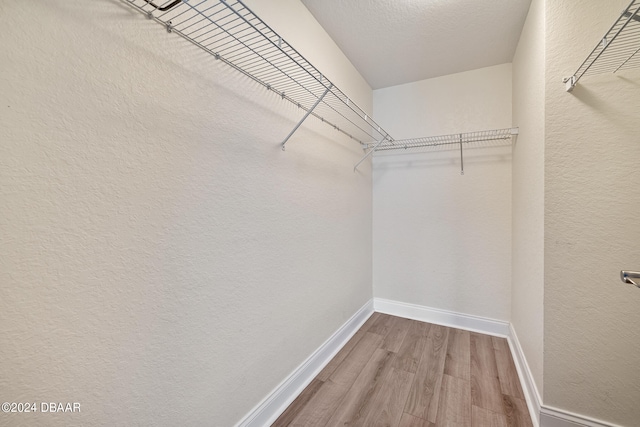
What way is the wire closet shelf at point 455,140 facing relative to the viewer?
toward the camera

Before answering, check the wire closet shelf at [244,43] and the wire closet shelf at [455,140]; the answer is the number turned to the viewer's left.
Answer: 0

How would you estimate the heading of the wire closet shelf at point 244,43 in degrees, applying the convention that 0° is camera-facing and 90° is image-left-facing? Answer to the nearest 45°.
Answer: approximately 315°

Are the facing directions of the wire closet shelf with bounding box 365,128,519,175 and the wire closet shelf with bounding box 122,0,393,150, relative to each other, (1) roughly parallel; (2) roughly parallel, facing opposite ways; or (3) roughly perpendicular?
roughly perpendicular

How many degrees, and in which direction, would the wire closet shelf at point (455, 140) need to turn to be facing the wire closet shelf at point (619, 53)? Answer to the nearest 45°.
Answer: approximately 45° to its left
